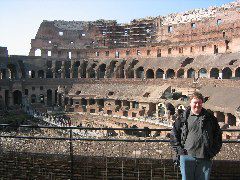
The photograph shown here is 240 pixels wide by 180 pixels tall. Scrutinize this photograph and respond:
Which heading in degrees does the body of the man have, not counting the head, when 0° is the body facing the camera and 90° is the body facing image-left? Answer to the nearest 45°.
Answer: approximately 0°
